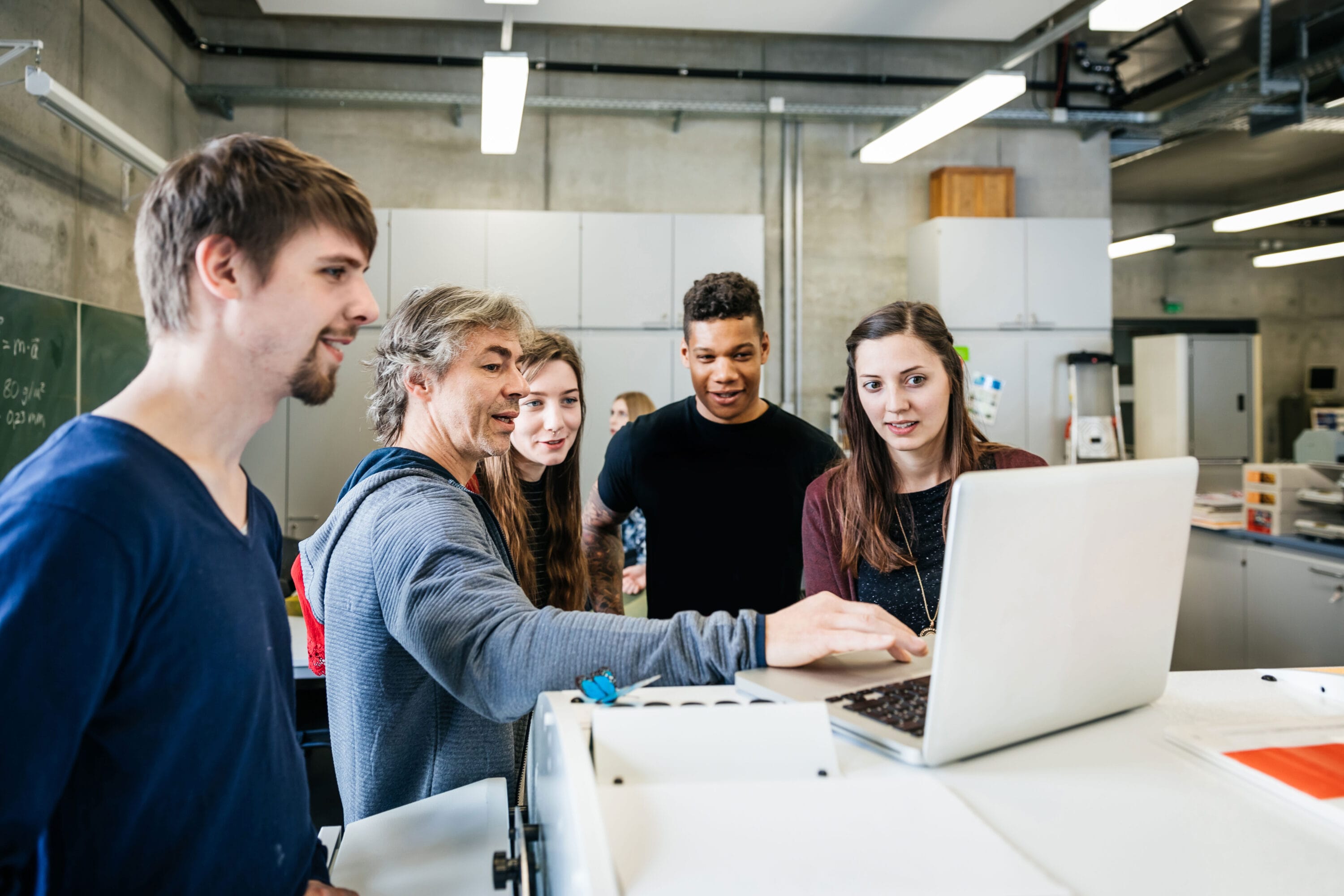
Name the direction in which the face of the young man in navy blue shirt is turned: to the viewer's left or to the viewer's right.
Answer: to the viewer's right

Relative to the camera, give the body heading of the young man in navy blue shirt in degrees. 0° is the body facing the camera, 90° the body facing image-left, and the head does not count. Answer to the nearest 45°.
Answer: approximately 315°

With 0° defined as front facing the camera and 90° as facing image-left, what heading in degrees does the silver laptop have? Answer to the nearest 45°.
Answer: approximately 135°

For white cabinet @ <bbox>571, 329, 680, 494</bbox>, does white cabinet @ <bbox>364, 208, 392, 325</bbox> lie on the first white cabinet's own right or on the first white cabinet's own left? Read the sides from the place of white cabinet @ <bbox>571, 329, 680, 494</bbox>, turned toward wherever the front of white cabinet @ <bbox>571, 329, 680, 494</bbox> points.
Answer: on the first white cabinet's own right

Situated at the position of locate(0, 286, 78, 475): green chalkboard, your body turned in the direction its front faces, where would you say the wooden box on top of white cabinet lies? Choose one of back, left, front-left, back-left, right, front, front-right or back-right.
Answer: front-left

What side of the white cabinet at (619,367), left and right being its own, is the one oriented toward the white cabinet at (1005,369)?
left

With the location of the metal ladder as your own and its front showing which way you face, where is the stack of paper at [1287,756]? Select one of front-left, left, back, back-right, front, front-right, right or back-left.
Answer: front

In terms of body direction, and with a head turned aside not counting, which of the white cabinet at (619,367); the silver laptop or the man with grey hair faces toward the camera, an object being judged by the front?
the white cabinet

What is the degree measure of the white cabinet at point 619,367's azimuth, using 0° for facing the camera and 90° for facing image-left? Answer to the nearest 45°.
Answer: approximately 0°

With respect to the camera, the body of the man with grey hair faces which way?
to the viewer's right
